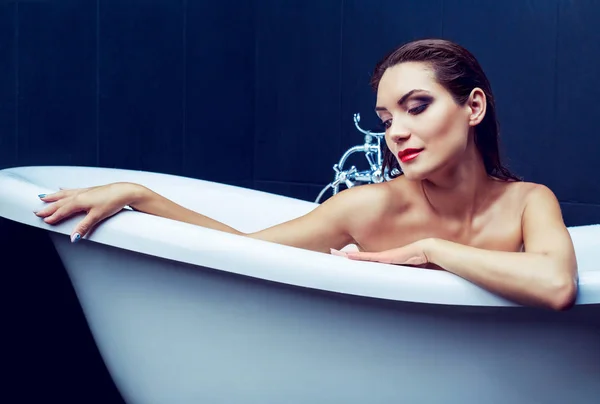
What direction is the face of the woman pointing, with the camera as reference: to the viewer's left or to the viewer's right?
to the viewer's left

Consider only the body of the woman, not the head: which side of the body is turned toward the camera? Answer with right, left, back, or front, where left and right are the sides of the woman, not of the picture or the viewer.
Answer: front
